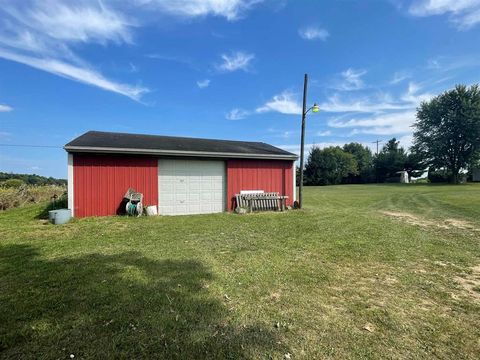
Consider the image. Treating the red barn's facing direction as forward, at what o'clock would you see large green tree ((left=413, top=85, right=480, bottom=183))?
The large green tree is roughly at 8 o'clock from the red barn.

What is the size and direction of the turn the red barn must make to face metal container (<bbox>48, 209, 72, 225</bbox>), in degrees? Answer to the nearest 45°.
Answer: approximately 45° to its right

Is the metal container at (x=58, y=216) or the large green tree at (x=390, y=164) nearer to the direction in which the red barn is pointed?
the metal container

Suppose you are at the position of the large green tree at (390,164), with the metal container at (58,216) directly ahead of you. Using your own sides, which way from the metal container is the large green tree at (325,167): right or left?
right

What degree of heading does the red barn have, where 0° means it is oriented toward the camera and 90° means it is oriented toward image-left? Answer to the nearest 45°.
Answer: approximately 0°

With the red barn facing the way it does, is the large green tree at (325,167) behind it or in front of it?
behind

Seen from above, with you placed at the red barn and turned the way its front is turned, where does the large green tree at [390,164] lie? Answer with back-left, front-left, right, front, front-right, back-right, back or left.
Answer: back-left
